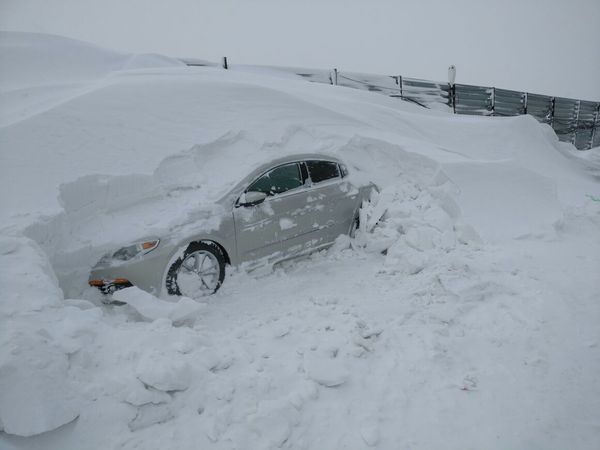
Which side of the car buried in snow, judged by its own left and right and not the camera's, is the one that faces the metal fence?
back

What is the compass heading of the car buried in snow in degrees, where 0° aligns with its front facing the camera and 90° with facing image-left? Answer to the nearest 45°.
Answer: approximately 45°
